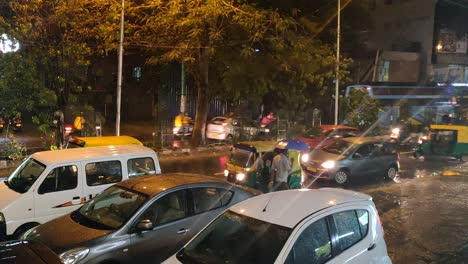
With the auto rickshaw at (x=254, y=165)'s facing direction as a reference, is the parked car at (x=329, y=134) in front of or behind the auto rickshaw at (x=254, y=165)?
behind

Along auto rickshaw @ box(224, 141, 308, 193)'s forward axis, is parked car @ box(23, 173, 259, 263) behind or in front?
in front

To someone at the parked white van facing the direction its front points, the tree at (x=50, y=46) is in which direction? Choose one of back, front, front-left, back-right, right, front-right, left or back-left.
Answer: back-right

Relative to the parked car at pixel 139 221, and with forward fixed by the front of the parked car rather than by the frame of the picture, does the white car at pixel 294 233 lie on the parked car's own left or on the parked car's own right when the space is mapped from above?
on the parked car's own left

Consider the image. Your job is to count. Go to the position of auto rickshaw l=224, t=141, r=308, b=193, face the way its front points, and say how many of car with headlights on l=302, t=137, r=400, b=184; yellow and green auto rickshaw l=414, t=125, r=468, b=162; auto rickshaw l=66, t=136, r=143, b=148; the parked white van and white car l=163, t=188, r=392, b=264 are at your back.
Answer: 2

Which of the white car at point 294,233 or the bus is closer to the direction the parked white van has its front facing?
the white car

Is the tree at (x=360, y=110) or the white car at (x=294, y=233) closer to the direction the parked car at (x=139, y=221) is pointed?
the white car

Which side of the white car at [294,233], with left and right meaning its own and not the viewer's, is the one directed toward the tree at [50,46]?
right

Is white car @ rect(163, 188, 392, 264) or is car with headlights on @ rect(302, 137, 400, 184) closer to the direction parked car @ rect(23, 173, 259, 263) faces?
the white car

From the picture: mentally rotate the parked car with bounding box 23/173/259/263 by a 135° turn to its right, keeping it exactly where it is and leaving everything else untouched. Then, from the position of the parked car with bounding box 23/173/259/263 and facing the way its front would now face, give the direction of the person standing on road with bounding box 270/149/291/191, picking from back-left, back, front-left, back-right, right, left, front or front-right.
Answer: front-right

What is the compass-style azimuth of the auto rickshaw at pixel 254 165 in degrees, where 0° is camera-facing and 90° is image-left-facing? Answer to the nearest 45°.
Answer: approximately 45°

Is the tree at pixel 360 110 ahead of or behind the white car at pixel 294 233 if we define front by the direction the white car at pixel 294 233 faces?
behind

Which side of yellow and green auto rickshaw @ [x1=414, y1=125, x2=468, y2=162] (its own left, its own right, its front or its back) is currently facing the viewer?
left

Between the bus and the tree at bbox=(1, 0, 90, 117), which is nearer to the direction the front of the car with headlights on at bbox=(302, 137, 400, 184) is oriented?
the tree
